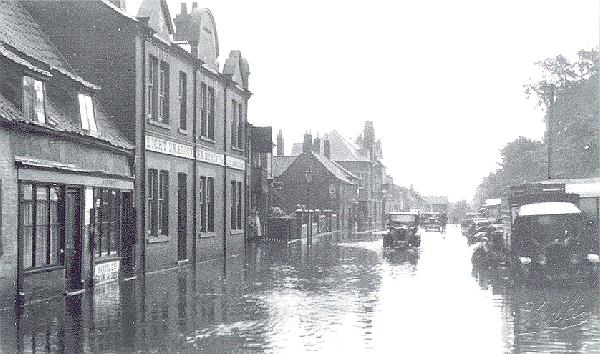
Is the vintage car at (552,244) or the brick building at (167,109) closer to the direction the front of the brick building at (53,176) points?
the vintage car

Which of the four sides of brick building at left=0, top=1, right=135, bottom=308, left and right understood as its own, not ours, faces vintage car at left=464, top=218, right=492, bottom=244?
left

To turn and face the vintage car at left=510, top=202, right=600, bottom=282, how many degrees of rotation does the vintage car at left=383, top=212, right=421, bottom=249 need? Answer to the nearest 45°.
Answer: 0° — it already faces it

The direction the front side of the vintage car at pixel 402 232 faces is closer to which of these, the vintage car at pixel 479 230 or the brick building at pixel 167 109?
the brick building

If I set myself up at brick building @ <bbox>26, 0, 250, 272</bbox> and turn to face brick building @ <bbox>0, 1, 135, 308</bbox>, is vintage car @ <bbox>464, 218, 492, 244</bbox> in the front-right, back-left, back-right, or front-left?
back-left

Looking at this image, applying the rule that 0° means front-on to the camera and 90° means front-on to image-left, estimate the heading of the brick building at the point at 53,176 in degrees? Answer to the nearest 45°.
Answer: approximately 315°

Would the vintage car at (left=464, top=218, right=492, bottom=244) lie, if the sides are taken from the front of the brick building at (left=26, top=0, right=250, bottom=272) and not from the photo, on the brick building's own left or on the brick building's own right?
on the brick building's own left

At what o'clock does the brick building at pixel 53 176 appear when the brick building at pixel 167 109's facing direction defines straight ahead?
the brick building at pixel 53 176 is roughly at 2 o'clock from the brick building at pixel 167 109.

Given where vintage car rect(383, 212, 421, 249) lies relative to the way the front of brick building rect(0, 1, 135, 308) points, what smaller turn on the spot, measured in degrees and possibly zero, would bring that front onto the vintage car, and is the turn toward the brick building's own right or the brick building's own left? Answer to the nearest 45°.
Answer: approximately 90° to the brick building's own left
